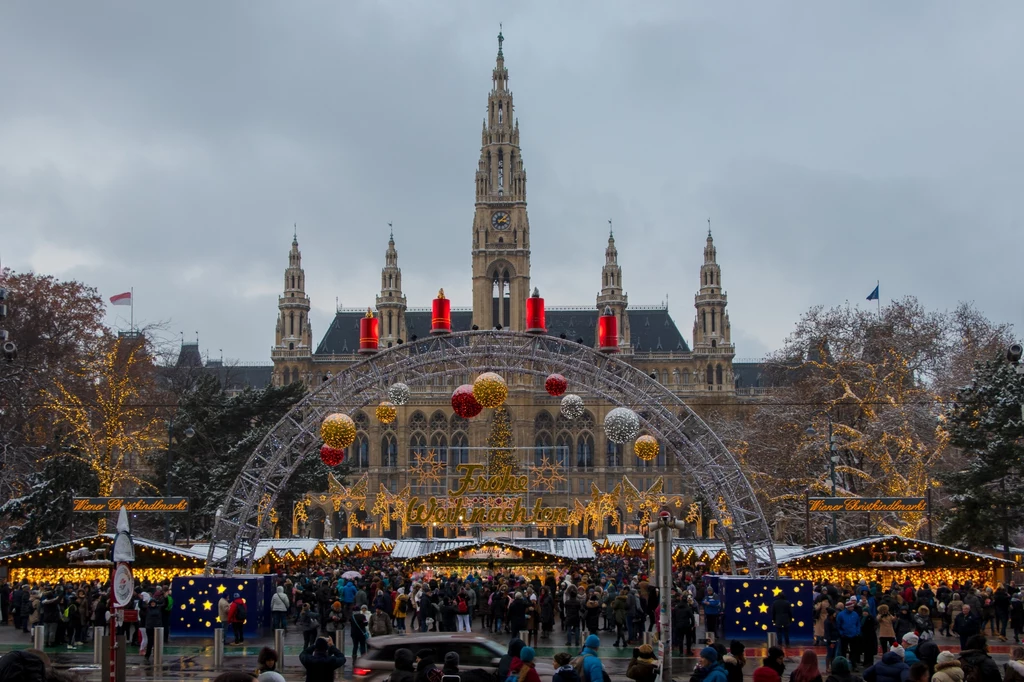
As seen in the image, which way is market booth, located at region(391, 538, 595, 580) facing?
toward the camera

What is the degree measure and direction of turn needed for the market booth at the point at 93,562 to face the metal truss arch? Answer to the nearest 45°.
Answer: approximately 45° to its left

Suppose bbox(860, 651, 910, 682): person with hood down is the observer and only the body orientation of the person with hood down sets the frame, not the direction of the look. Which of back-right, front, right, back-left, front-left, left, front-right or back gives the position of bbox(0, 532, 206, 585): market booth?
front-left

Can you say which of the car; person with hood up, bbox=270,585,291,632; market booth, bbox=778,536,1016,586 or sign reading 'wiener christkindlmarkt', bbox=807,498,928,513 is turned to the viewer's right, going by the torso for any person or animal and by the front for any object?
the car

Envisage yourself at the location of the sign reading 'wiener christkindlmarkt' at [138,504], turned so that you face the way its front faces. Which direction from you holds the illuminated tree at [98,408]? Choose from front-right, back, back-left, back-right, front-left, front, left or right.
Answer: back

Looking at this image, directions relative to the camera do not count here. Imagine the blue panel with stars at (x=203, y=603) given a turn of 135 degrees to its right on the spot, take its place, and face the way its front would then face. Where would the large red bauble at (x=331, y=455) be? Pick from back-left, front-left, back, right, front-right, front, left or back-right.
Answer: right

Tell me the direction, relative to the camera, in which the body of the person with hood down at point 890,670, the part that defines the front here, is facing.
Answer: away from the camera

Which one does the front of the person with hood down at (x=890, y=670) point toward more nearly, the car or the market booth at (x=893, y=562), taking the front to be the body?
the market booth

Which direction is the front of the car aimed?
to the viewer's right

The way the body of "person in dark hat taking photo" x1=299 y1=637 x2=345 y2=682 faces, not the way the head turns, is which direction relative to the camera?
away from the camera

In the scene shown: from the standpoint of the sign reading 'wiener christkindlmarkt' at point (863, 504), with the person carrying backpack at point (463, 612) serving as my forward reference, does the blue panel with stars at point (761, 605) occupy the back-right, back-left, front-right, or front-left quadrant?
front-left

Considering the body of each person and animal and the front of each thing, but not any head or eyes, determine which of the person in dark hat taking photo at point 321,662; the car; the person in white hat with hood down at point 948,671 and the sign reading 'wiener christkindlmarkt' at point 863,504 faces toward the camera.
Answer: the sign reading 'wiener christkindlmarkt'

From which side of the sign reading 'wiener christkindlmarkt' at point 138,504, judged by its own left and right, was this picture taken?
front

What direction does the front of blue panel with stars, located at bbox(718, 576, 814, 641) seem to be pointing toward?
toward the camera
